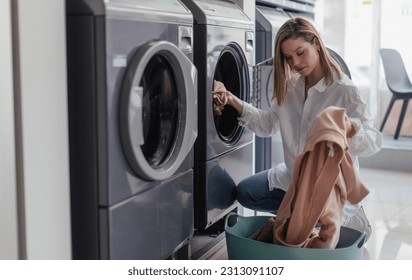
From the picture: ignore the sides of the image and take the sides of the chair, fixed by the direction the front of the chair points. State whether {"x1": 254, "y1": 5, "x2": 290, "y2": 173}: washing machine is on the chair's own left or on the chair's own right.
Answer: on the chair's own right

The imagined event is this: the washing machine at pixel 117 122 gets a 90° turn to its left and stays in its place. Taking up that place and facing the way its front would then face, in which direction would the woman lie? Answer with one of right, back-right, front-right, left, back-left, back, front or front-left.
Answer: front

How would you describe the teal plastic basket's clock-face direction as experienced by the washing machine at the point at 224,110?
The teal plastic basket is roughly at 1 o'clock from the washing machine.

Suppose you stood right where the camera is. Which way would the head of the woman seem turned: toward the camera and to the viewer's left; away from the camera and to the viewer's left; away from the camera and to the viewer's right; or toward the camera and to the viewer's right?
toward the camera and to the viewer's left

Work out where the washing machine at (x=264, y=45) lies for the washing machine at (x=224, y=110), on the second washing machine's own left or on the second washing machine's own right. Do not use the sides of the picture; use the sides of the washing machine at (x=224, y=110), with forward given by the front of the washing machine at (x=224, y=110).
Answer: on the second washing machine's own left
